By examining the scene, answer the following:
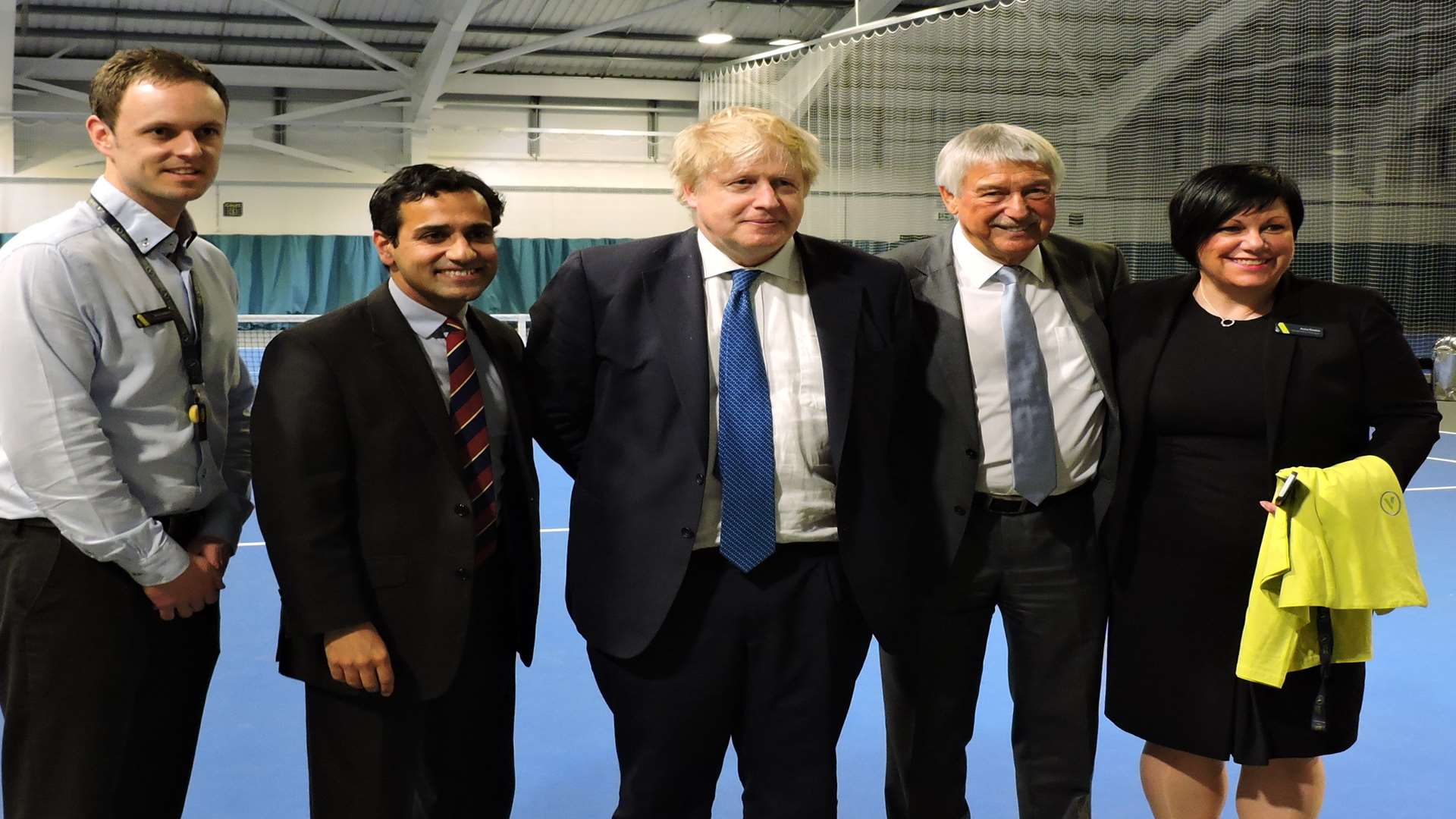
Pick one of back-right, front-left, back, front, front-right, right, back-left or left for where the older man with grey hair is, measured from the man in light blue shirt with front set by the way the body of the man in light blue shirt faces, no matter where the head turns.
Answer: front-left

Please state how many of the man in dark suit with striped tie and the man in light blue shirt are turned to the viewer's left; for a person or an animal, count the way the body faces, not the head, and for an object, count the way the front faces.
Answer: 0

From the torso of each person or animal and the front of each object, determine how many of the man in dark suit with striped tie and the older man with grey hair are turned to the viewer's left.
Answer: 0

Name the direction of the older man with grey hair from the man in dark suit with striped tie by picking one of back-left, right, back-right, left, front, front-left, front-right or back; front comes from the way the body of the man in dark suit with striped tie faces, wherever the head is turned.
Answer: front-left

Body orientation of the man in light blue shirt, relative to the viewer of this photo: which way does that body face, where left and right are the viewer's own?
facing the viewer and to the right of the viewer

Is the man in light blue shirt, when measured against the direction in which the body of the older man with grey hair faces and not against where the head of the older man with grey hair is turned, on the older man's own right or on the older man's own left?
on the older man's own right

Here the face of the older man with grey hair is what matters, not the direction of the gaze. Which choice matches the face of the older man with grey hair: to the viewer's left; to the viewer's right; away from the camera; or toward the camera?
toward the camera

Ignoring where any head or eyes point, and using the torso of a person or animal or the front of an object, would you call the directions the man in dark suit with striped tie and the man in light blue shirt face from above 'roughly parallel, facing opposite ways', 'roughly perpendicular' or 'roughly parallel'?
roughly parallel

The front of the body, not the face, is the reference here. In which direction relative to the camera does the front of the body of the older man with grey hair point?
toward the camera

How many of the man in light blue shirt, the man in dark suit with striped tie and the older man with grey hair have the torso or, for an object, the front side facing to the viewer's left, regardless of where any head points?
0

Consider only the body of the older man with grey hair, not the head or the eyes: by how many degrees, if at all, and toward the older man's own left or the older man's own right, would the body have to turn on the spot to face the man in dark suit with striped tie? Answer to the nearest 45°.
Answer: approximately 45° to the older man's own right

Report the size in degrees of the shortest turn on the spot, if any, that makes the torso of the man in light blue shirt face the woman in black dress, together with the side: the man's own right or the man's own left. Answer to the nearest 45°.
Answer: approximately 45° to the man's own left
